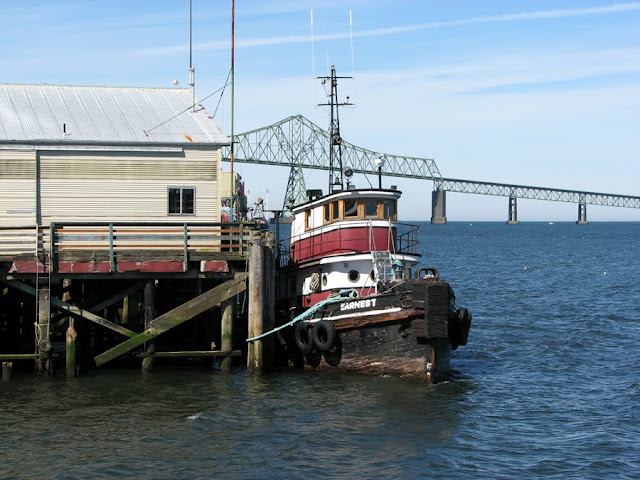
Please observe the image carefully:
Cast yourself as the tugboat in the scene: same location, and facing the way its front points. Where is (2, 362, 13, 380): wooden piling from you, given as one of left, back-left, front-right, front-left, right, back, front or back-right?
back-right

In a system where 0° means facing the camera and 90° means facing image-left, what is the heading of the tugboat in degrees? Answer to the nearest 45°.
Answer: approximately 315°

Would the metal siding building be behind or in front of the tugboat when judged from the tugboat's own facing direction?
behind

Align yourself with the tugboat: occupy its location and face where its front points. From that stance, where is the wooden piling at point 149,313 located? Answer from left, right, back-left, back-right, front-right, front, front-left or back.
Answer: back-right

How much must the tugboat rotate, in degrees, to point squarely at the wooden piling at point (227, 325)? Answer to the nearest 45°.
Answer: approximately 135° to its right
